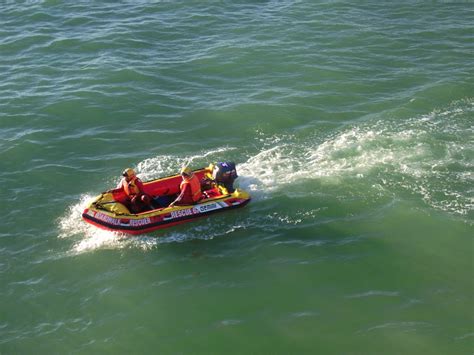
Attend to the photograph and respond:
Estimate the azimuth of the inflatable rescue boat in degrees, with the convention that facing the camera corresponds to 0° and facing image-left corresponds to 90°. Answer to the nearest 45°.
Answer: approximately 45°
